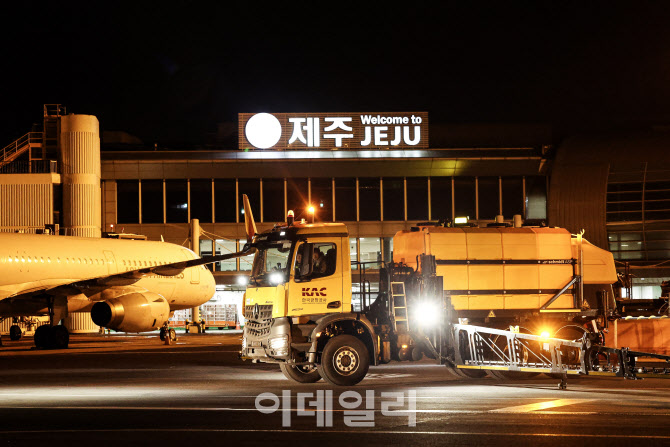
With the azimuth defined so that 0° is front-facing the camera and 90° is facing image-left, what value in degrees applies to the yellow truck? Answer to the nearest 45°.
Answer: approximately 45°

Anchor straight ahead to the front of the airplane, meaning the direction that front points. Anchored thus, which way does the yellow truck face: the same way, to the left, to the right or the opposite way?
the opposite way

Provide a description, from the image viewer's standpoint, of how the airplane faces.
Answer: facing away from the viewer and to the right of the viewer

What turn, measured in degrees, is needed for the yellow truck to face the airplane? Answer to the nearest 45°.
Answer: approximately 90° to its right
